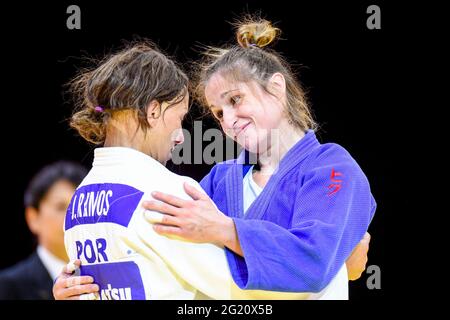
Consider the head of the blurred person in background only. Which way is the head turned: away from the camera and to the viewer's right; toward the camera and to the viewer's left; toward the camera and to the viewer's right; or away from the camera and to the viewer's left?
toward the camera and to the viewer's right

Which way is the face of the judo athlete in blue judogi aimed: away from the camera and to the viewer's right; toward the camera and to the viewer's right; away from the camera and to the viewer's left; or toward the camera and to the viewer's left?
toward the camera and to the viewer's left

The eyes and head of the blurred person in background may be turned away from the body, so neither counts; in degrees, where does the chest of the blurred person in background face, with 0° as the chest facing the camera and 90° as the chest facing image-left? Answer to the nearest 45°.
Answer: approximately 315°

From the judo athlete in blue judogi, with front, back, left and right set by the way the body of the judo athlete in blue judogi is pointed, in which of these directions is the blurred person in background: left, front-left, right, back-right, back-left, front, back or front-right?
right

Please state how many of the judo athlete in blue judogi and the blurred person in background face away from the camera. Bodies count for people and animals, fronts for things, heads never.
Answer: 0

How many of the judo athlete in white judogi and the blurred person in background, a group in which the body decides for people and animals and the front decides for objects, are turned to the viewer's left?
0

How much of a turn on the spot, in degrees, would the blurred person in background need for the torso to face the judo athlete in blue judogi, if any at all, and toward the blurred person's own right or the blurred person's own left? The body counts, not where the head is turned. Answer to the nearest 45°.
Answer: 0° — they already face them

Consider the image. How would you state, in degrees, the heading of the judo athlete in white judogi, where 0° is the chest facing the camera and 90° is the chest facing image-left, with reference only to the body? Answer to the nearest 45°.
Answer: approximately 225°

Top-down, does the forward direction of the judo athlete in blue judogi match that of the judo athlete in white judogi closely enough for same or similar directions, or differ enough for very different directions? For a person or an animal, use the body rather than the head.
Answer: very different directions

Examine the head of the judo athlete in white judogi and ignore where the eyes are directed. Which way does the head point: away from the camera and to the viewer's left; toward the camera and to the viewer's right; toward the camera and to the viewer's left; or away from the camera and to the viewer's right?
away from the camera and to the viewer's right

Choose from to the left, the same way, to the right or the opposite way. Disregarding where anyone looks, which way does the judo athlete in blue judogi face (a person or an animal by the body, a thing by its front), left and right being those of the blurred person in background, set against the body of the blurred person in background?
to the right

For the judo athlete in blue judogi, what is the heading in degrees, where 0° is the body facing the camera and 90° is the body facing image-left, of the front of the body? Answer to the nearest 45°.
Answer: approximately 45°
